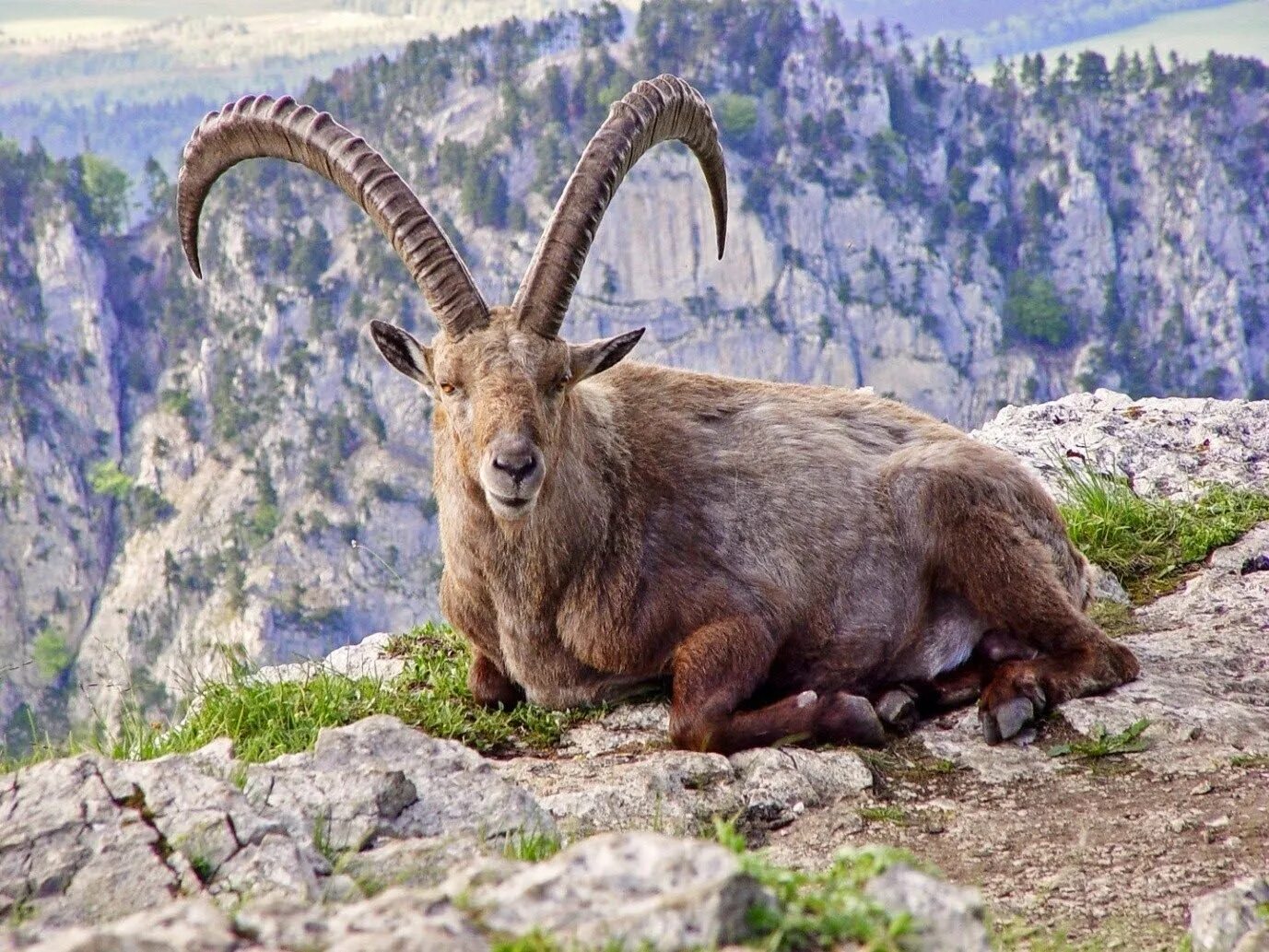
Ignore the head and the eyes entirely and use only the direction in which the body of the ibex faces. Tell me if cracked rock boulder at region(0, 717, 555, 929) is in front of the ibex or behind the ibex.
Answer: in front

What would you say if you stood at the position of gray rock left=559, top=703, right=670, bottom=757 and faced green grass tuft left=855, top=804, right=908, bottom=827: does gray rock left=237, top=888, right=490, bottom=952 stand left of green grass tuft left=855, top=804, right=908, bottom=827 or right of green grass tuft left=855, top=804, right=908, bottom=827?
right

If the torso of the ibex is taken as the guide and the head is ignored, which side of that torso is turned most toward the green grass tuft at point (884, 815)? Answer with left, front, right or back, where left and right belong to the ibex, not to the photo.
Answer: left

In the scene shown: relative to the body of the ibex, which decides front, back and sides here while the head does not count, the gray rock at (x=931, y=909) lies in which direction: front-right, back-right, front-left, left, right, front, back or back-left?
front-left

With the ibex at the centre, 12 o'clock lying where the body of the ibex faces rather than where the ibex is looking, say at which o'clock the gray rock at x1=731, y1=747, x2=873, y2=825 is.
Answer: The gray rock is roughly at 10 o'clock from the ibex.

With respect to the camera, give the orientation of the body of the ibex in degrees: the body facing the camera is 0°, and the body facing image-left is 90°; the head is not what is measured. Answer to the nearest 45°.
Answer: approximately 45°

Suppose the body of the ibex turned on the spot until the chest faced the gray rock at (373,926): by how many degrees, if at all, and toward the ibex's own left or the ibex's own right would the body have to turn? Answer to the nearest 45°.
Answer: approximately 45° to the ibex's own left

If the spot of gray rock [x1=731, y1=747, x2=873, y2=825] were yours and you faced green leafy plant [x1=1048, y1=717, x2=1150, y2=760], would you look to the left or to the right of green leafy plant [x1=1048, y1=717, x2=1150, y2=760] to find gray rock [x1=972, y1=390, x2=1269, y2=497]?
left

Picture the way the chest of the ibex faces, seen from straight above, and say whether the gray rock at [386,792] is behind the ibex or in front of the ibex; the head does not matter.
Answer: in front

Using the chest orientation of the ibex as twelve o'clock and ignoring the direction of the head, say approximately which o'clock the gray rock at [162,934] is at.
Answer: The gray rock is roughly at 11 o'clock from the ibex.

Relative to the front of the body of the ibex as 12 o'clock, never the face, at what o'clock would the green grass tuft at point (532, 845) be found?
The green grass tuft is roughly at 11 o'clock from the ibex.
